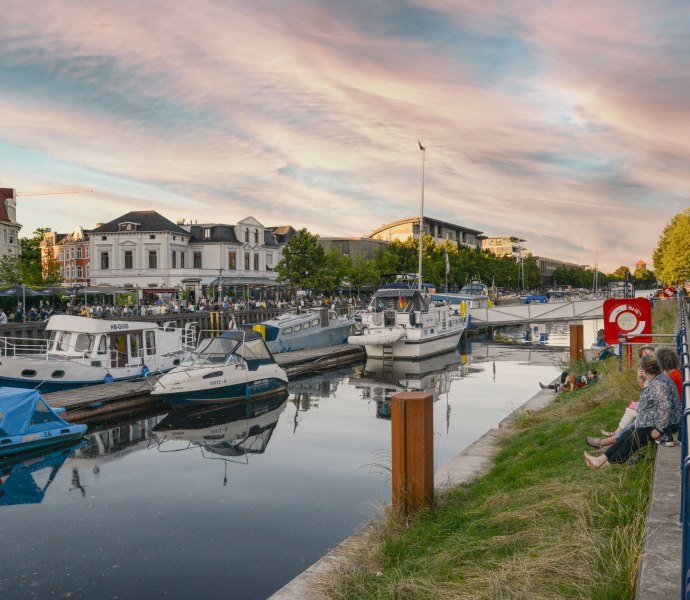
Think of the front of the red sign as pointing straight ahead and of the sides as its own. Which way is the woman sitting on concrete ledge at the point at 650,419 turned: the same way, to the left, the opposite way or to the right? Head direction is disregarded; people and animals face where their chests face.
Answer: to the right

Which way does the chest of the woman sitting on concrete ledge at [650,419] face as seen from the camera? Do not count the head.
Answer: to the viewer's left

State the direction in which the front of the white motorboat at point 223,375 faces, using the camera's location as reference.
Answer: facing the viewer and to the left of the viewer

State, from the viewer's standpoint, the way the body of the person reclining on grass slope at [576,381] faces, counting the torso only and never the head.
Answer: to the viewer's left

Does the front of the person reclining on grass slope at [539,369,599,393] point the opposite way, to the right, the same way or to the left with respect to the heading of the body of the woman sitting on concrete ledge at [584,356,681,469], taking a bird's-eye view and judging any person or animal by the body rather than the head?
the same way

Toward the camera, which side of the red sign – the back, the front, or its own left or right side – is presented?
front

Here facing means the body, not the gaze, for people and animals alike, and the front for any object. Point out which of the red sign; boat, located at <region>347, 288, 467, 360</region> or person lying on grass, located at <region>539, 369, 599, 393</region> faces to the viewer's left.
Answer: the person lying on grass

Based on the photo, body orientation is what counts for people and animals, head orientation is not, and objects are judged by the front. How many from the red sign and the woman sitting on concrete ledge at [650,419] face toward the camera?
1
